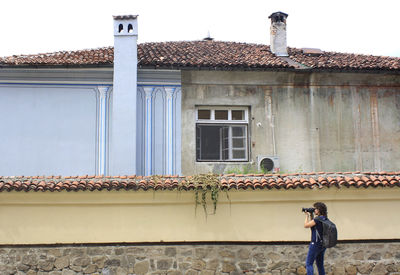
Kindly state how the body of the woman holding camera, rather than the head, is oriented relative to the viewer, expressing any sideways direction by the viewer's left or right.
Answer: facing to the left of the viewer

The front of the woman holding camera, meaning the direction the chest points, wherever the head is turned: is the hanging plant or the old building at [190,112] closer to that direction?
the hanging plant

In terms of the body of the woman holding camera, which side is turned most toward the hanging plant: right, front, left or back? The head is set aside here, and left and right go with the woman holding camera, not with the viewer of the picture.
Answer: front

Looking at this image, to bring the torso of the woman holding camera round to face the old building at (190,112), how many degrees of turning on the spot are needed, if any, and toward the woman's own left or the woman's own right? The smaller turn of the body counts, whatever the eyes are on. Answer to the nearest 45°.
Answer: approximately 45° to the woman's own right

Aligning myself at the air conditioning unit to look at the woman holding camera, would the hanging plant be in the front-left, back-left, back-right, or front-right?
front-right

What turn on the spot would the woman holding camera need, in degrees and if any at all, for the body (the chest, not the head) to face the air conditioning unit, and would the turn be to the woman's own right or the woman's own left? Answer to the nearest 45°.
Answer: approximately 90° to the woman's own right
